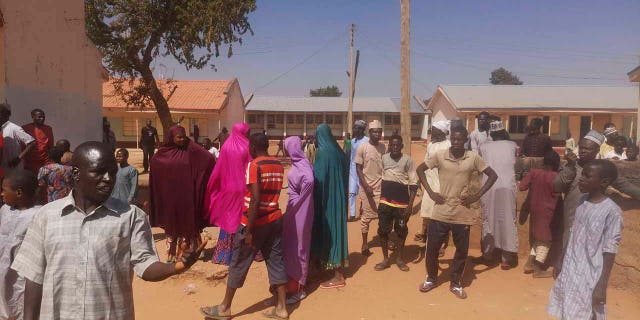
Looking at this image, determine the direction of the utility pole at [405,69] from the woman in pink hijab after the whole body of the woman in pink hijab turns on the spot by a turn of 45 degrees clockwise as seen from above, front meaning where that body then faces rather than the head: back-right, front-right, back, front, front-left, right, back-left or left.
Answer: front-left

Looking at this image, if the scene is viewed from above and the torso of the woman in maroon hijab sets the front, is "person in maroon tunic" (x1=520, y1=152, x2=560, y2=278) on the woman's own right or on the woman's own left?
on the woman's own left

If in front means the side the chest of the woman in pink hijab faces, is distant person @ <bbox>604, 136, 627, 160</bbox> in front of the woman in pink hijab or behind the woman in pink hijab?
in front

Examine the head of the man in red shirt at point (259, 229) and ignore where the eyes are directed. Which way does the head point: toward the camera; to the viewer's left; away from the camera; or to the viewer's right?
away from the camera

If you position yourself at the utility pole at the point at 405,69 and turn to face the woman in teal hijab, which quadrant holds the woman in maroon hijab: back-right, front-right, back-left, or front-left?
front-right

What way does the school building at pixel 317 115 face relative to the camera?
toward the camera

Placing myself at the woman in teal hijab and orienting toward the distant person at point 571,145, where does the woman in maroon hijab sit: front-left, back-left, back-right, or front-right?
back-left

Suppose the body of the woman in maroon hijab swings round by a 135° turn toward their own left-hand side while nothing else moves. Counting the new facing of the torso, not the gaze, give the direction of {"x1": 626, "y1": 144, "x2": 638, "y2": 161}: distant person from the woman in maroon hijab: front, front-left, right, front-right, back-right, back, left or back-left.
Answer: front-right

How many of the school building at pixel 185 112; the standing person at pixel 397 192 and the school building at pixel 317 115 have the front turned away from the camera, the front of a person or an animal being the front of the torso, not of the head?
0

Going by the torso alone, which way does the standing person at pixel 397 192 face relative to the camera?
toward the camera

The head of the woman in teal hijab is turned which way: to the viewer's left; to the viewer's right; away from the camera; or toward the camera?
away from the camera

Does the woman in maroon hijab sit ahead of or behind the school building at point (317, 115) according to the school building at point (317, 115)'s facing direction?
ahead
